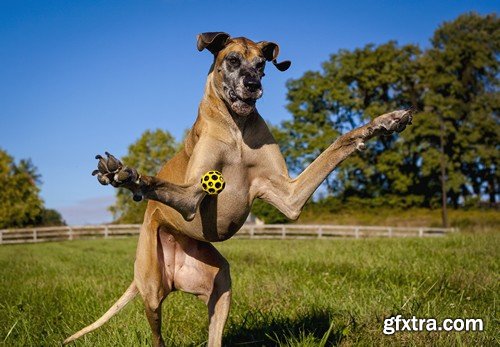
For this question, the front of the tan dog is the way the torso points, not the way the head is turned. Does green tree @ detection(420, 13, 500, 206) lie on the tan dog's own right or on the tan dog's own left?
on the tan dog's own left

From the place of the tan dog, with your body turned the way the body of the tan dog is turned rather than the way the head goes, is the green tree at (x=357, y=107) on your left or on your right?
on your left

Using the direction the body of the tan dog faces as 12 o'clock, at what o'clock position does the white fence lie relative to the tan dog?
The white fence is roughly at 7 o'clock from the tan dog.

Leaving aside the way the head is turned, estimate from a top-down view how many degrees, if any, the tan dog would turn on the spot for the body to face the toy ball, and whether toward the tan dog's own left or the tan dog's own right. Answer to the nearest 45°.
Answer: approximately 45° to the tan dog's own right

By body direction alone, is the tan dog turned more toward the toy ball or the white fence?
the toy ball

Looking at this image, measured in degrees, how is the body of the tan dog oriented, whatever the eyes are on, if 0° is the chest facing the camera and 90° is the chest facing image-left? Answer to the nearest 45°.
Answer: approximately 315°
